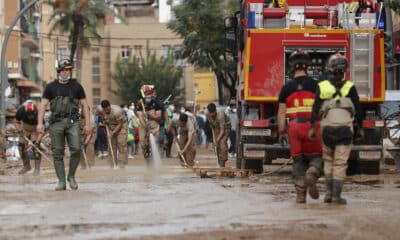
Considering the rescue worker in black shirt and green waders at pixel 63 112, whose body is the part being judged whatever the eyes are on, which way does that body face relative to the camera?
toward the camera

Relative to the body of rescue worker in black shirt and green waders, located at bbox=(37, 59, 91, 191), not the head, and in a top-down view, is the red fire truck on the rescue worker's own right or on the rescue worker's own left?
on the rescue worker's own left

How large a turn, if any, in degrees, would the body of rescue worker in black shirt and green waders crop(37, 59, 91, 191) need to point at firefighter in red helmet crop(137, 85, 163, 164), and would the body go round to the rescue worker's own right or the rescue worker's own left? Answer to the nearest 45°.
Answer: approximately 180°

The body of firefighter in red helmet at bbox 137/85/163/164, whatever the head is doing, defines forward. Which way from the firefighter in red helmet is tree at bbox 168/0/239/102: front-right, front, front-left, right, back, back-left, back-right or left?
back

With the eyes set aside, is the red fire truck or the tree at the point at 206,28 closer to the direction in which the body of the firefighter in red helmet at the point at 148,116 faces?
the red fire truck

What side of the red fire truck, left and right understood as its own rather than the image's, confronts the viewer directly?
back

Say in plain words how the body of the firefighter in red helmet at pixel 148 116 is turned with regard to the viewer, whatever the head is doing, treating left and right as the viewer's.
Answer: facing the viewer

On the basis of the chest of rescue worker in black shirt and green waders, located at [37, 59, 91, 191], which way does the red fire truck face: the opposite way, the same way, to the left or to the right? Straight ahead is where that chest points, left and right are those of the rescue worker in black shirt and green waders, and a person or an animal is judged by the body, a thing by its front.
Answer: the opposite way

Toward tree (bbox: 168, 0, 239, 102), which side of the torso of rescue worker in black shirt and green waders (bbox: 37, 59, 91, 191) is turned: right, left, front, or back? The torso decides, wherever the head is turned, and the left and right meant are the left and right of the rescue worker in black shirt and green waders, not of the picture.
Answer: back

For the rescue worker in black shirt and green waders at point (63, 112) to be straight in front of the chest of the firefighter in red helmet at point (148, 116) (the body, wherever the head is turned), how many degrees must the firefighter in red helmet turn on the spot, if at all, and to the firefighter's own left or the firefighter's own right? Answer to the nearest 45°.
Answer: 0° — they already face them
